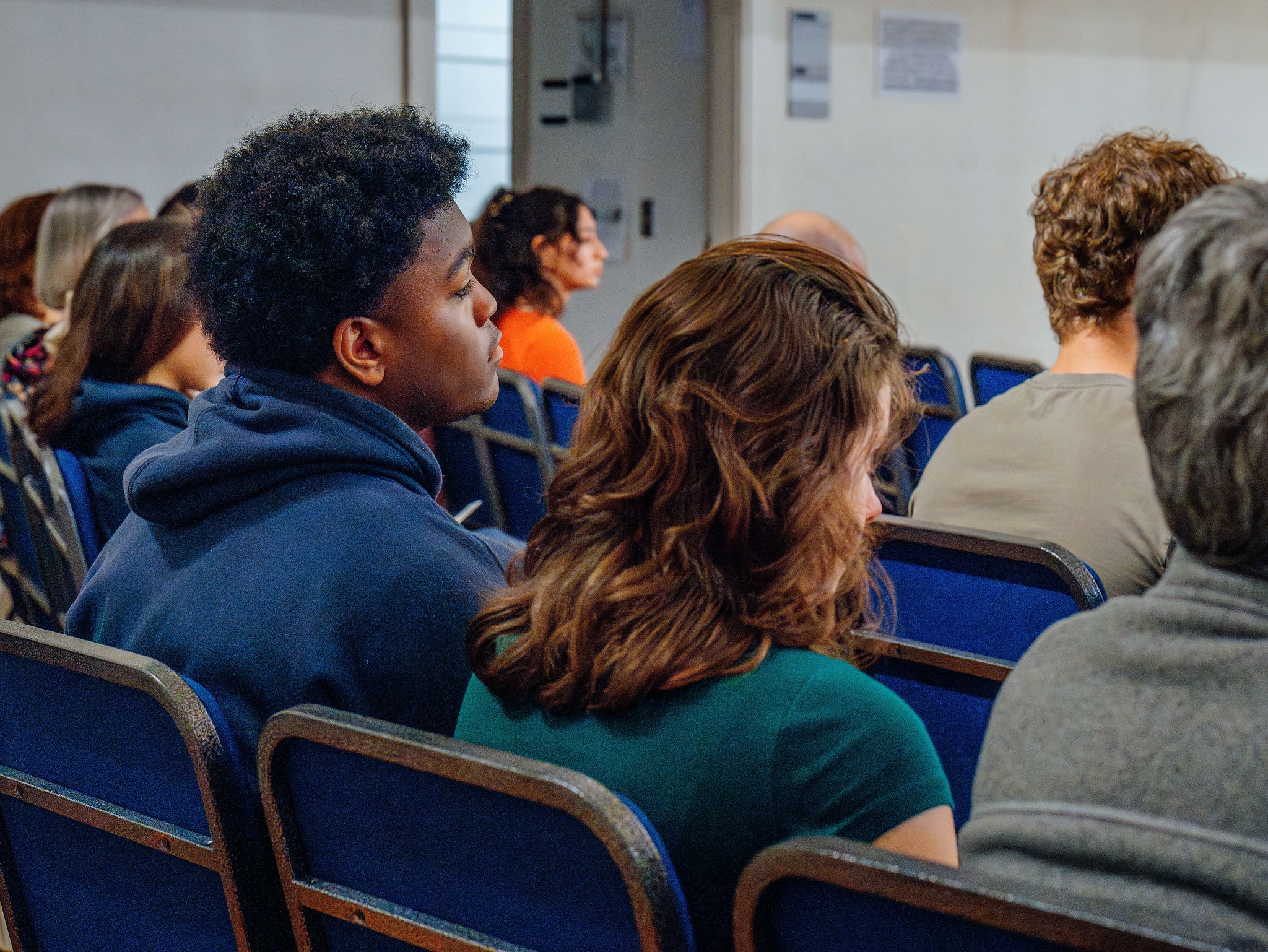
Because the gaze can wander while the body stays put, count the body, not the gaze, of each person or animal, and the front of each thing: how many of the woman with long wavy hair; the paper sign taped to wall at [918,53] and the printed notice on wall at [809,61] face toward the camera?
2

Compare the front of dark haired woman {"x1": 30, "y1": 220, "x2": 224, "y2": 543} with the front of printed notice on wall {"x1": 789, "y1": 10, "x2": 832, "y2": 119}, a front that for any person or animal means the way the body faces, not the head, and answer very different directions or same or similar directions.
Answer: very different directions

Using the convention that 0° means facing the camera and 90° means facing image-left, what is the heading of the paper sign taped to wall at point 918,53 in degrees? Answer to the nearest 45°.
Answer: approximately 0°

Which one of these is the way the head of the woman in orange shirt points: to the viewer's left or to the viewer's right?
to the viewer's right

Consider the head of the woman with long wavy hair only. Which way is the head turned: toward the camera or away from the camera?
away from the camera

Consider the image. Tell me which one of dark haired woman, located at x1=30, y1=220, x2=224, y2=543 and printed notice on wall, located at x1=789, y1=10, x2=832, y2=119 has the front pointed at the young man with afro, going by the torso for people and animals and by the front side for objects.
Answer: the printed notice on wall

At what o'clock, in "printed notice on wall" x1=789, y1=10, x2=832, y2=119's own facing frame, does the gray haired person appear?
The gray haired person is roughly at 12 o'clock from the printed notice on wall.

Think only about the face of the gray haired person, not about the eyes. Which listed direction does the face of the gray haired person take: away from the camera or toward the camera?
away from the camera

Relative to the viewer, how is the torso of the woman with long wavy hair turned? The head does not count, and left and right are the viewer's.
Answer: facing away from the viewer and to the right of the viewer
